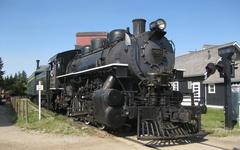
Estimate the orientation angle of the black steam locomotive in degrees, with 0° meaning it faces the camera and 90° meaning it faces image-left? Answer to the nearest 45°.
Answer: approximately 315°
